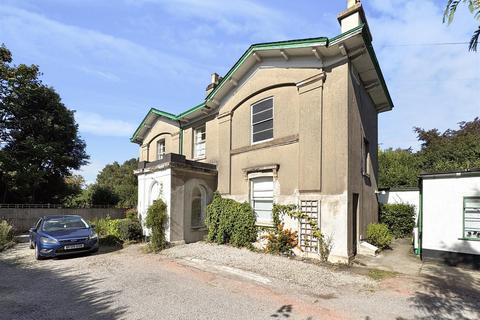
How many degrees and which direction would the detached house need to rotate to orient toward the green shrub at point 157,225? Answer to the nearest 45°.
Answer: approximately 45° to its right

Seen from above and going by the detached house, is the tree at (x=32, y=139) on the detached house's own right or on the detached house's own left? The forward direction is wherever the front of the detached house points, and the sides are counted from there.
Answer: on the detached house's own right

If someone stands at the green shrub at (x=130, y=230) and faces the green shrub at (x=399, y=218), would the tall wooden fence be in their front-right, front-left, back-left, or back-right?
back-left

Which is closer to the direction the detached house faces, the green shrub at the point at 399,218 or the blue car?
the blue car

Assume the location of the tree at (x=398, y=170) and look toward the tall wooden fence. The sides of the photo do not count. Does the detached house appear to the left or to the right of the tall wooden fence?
left

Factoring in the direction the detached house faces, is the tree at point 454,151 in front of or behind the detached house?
behind

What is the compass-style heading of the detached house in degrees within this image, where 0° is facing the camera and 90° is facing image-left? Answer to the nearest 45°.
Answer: approximately 45°
